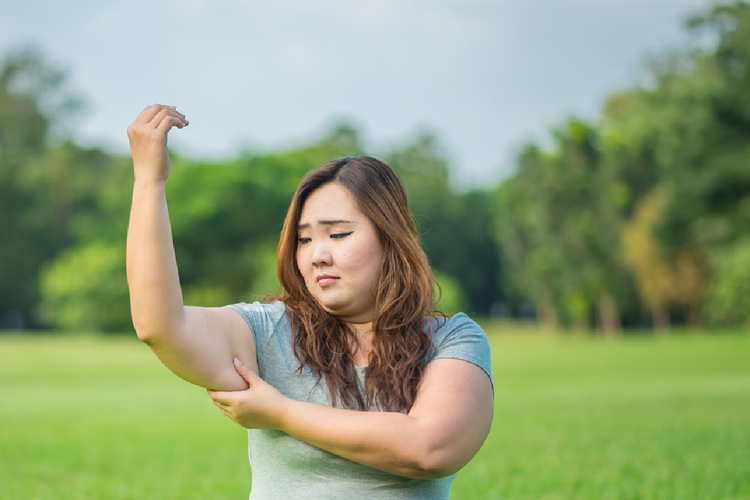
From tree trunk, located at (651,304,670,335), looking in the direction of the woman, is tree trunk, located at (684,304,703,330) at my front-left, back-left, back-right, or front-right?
back-left

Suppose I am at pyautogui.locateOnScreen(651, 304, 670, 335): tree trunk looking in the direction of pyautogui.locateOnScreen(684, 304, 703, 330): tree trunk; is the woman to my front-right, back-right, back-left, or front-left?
back-right

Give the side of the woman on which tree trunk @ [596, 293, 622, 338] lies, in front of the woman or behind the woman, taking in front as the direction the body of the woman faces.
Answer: behind

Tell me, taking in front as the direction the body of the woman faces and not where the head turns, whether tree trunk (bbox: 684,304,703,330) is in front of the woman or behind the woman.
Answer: behind

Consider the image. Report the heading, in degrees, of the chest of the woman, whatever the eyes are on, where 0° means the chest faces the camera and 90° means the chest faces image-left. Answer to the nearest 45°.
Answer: approximately 0°
